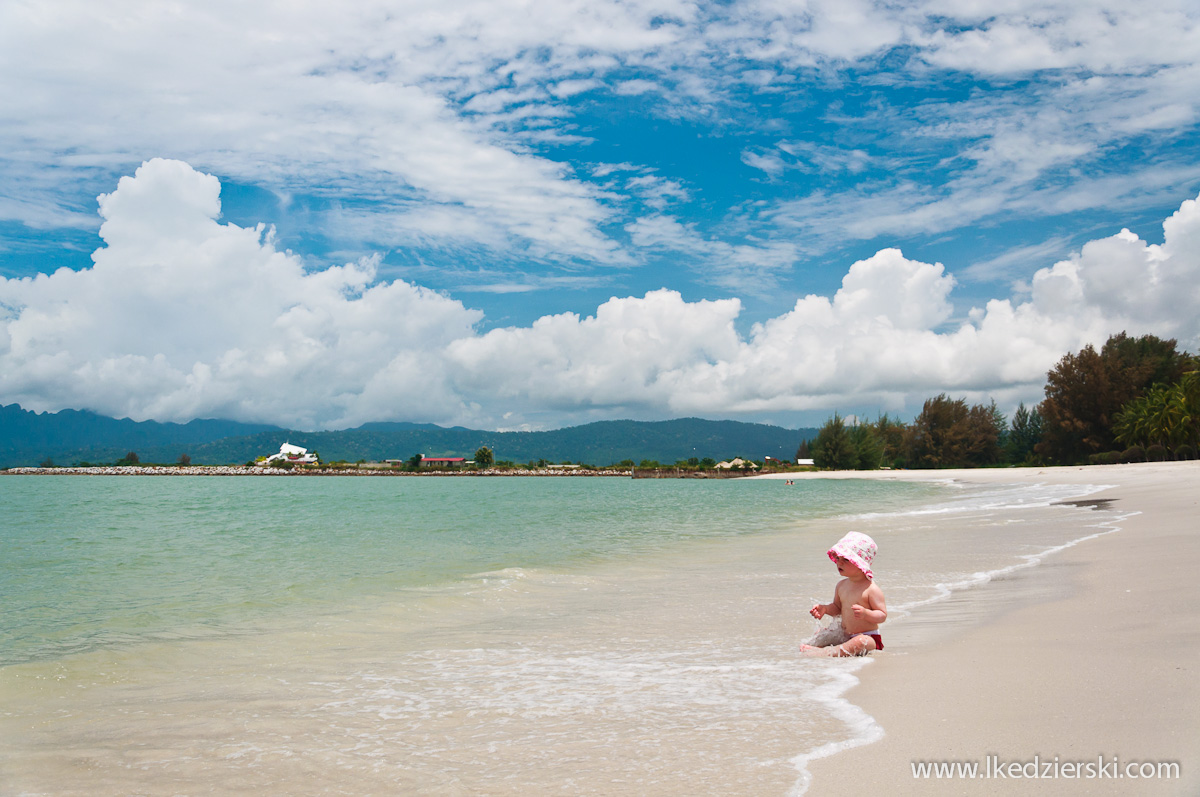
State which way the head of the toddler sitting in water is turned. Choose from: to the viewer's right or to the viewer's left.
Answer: to the viewer's left

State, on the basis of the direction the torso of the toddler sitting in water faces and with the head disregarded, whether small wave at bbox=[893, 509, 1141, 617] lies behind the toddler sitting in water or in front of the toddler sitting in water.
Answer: behind

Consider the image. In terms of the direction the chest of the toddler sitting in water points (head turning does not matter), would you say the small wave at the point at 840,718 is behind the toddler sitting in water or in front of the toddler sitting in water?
in front
